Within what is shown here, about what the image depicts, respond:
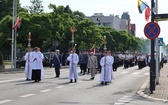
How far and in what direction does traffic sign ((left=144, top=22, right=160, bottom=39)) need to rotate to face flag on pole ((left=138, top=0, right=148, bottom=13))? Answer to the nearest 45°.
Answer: approximately 180°

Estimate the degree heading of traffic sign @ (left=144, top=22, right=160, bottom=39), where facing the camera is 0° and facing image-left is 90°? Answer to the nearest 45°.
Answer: approximately 0°

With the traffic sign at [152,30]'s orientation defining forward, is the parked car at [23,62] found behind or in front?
behind
